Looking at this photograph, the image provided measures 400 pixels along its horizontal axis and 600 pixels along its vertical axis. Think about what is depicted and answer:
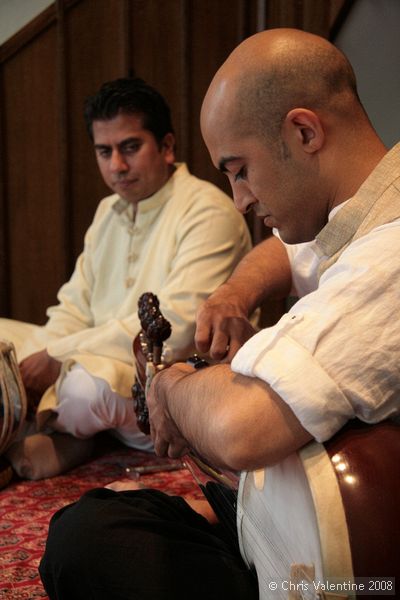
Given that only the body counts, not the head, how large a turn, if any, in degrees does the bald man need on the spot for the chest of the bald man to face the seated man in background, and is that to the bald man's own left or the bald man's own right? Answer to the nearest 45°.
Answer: approximately 90° to the bald man's own right

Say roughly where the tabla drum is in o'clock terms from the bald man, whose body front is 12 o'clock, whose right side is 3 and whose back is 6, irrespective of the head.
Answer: The tabla drum is roughly at 2 o'clock from the bald man.

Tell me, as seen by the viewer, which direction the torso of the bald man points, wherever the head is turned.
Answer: to the viewer's left

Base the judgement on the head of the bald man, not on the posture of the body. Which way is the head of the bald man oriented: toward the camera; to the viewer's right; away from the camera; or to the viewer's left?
to the viewer's left

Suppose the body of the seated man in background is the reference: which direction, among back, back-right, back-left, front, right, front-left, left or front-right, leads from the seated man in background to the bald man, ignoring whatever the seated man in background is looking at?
front-left

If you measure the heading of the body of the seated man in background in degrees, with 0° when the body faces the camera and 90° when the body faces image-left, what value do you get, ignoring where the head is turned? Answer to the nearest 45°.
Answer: approximately 45°

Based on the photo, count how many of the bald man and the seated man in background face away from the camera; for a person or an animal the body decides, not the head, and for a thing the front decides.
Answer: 0
